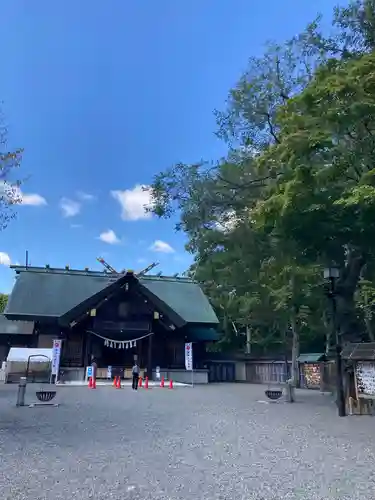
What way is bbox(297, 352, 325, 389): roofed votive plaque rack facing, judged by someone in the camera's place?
facing the viewer

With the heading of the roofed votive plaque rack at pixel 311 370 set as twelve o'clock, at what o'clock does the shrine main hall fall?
The shrine main hall is roughly at 3 o'clock from the roofed votive plaque rack.

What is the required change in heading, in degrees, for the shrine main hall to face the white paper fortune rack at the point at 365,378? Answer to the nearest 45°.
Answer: approximately 45° to its left

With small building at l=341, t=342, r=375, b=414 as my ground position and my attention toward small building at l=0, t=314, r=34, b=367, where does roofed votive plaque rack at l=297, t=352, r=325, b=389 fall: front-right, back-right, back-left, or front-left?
front-right

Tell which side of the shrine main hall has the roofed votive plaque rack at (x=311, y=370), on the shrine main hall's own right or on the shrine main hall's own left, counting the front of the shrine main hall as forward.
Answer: on the shrine main hall's own left

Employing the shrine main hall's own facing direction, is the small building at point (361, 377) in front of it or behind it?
in front

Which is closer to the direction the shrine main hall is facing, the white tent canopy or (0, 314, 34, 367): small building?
the white tent canopy

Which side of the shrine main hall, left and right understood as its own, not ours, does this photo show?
front

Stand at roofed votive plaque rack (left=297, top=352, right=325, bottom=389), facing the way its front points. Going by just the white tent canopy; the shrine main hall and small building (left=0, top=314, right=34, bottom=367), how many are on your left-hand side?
0
